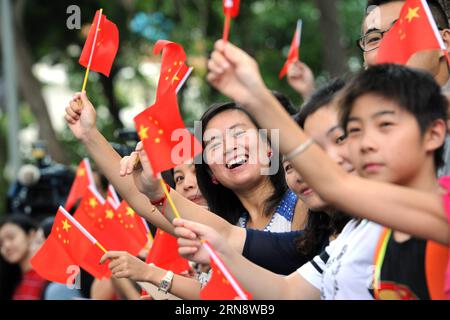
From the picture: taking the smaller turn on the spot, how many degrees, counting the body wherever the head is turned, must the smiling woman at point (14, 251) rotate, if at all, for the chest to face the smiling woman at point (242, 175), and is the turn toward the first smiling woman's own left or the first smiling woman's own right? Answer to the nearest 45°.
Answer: approximately 45° to the first smiling woman's own left

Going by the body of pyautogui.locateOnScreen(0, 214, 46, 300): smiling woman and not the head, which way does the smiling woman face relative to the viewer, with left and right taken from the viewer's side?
facing the viewer and to the left of the viewer

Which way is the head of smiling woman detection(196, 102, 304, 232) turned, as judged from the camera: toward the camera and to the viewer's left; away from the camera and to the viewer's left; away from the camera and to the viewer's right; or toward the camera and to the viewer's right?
toward the camera and to the viewer's left
